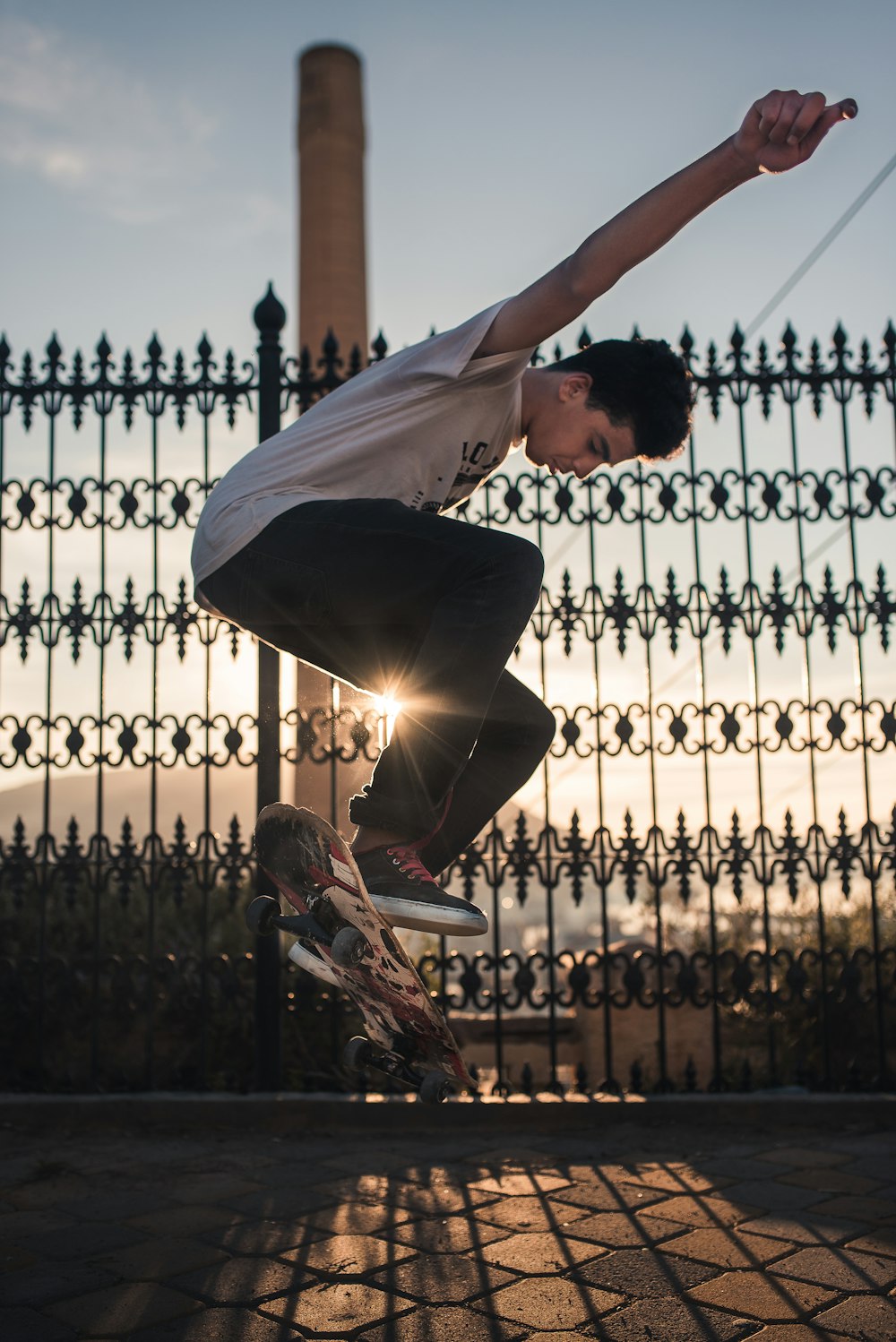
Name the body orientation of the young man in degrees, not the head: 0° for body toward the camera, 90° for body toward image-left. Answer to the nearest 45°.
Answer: approximately 270°

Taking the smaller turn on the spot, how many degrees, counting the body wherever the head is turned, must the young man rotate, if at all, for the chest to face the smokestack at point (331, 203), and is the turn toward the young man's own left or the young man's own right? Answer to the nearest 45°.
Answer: approximately 90° to the young man's own left
